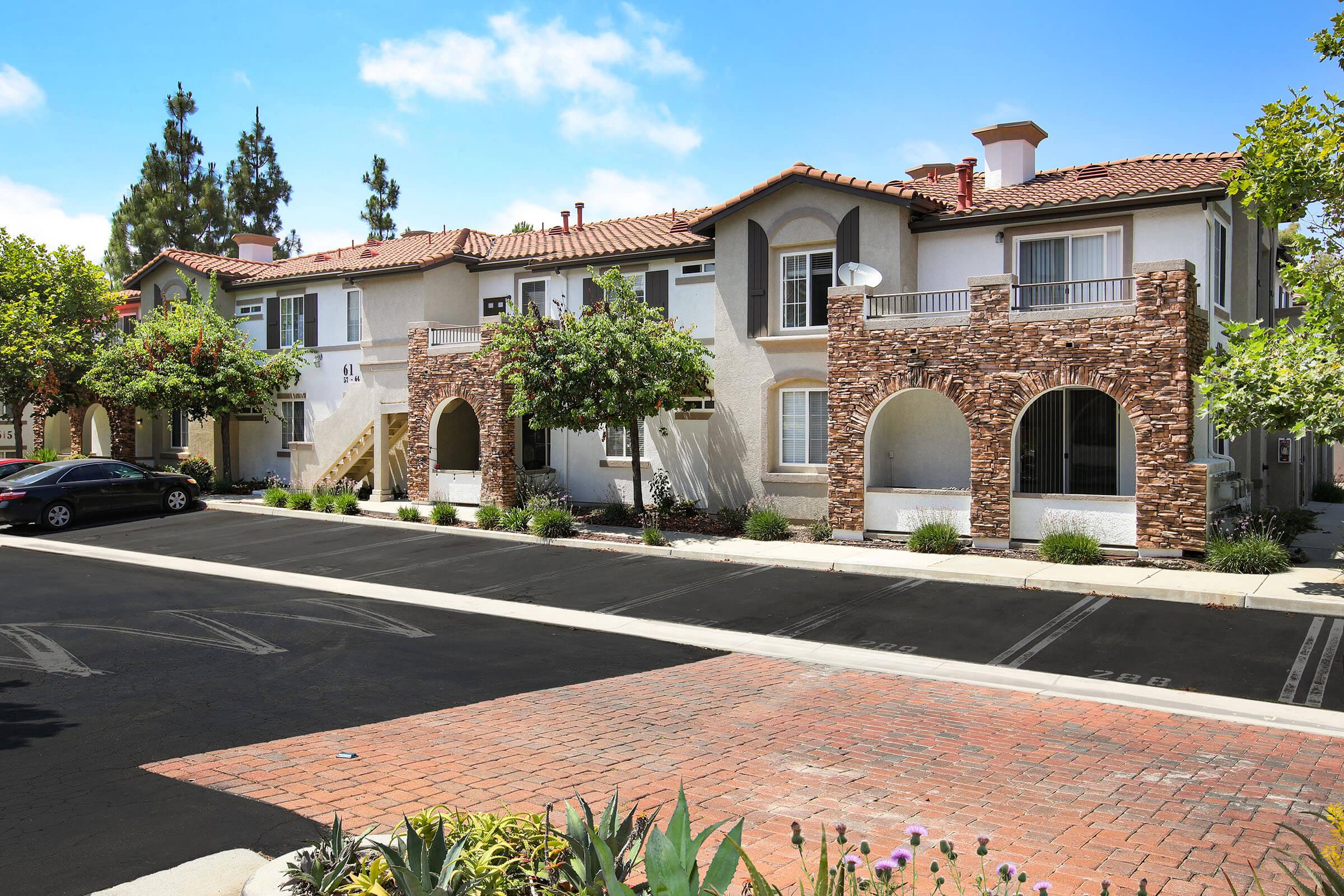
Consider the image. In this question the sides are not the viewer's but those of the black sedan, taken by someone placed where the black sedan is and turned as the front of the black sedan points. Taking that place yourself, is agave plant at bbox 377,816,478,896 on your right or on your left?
on your right

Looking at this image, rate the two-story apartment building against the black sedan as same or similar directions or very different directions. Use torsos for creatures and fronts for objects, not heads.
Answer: very different directions

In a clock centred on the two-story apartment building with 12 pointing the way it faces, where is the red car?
The red car is roughly at 2 o'clock from the two-story apartment building.

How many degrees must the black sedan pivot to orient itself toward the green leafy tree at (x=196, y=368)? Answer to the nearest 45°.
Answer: approximately 45° to its left

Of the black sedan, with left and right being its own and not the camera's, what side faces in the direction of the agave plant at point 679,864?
right

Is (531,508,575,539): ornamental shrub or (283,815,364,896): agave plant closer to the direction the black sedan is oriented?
the ornamental shrub

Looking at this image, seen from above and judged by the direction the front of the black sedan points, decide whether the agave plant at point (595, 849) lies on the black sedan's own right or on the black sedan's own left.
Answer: on the black sedan's own right

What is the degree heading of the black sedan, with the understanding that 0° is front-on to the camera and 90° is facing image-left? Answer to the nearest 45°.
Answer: approximately 270°

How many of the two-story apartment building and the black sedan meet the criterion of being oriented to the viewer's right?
1

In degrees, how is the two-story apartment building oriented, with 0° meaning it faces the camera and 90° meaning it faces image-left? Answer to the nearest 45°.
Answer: approximately 45°
